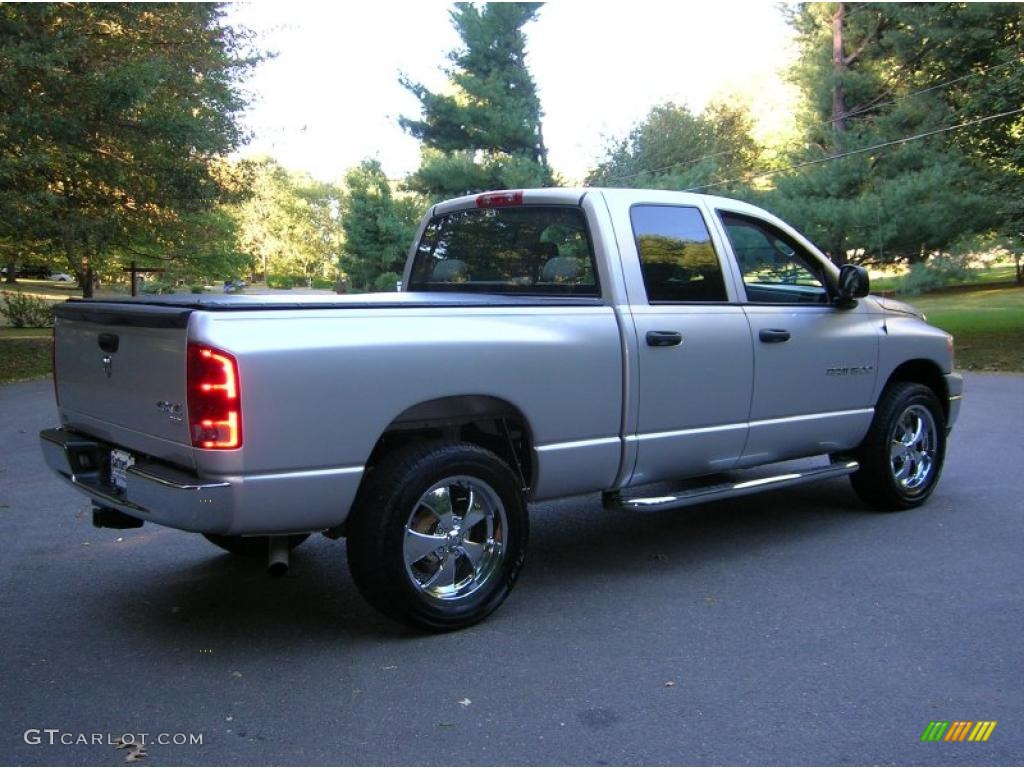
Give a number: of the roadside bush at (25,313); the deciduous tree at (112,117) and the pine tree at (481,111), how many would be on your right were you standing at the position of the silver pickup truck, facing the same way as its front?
0

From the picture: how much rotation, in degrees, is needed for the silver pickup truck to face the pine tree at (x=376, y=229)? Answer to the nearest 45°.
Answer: approximately 45° to its left

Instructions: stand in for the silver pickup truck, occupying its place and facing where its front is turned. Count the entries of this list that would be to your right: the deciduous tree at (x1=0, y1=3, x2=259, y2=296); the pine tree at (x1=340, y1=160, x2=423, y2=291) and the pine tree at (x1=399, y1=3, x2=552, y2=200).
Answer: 0

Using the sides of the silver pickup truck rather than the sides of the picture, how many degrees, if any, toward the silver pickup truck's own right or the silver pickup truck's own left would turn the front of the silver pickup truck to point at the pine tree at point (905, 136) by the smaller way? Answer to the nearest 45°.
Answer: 0° — it already faces it

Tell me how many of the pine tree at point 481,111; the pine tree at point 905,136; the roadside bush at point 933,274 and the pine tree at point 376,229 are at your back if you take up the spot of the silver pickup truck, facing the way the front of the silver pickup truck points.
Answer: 0

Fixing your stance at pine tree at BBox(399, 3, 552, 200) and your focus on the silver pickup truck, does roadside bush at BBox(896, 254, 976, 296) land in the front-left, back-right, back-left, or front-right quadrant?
front-left

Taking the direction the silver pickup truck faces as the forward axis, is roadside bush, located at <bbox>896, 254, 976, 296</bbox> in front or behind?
in front

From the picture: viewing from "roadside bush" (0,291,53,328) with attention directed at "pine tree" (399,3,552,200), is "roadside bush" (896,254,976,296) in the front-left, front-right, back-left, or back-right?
front-right

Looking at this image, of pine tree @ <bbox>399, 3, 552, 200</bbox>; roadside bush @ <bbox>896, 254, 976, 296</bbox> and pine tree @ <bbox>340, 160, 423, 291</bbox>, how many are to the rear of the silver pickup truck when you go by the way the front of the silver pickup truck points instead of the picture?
0

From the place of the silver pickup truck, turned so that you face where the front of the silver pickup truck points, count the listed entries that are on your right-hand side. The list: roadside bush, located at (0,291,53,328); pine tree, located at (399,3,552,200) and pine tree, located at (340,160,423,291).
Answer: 0

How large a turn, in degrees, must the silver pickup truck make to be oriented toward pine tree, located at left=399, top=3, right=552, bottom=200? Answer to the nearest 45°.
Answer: approximately 45° to its left

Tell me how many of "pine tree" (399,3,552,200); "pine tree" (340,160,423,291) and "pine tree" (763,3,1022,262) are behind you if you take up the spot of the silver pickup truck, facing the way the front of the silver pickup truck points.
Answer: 0

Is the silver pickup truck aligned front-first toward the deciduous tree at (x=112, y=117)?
no

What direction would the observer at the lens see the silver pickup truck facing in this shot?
facing away from the viewer and to the right of the viewer

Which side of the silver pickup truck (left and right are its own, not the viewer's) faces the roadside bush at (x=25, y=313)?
left
